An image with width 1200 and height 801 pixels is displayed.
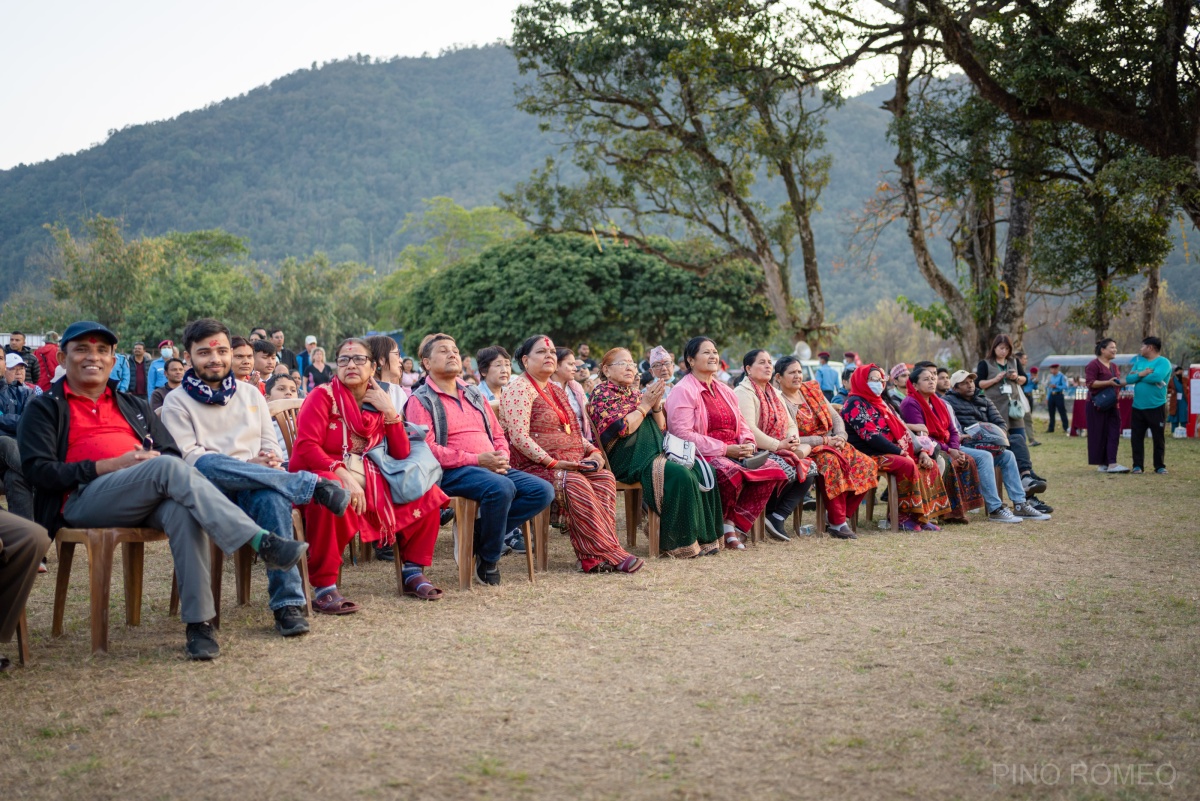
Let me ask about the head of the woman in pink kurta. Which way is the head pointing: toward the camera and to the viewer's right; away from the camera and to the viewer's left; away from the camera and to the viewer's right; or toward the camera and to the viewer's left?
toward the camera and to the viewer's right

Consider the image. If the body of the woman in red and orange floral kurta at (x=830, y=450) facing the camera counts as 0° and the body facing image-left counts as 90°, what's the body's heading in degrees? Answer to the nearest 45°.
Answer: approximately 315°

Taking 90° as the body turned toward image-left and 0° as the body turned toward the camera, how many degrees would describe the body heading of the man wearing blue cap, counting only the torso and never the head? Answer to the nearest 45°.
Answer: approximately 315°

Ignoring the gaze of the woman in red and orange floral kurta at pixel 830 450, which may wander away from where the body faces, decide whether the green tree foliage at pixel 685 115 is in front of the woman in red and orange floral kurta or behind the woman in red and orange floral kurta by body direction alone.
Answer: behind

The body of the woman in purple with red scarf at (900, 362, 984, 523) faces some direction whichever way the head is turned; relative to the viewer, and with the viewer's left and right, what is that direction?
facing the viewer and to the right of the viewer

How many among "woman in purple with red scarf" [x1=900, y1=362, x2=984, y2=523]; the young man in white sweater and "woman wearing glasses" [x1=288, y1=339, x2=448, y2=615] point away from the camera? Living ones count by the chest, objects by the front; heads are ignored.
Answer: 0

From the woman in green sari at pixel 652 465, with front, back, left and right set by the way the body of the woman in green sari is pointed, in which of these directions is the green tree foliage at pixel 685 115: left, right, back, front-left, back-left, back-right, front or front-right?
back-left

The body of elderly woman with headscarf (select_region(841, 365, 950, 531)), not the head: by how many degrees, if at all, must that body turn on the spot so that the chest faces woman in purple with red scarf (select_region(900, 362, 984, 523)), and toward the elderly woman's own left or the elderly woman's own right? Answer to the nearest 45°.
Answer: approximately 90° to the elderly woman's own left

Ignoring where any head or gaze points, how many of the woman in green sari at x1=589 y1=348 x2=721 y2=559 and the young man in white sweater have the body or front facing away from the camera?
0

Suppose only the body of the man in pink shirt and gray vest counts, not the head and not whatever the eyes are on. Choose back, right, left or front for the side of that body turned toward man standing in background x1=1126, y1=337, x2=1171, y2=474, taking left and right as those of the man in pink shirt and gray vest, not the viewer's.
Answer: left
